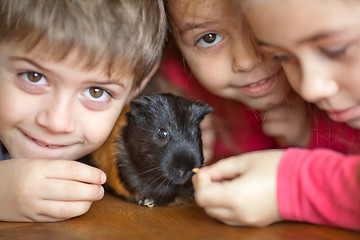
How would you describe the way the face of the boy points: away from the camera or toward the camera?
toward the camera

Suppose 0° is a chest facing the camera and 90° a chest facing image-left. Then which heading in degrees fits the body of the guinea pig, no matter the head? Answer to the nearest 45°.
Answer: approximately 315°

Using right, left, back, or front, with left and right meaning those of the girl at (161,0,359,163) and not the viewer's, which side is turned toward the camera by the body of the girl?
front

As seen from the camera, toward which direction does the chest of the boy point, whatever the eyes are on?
toward the camera

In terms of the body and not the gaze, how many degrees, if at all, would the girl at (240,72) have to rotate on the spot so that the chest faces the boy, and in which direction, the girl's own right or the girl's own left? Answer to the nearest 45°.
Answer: approximately 45° to the girl's own right

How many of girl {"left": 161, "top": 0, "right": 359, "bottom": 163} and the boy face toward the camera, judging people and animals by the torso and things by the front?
2
